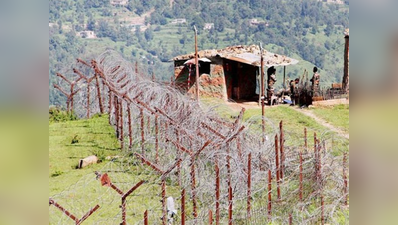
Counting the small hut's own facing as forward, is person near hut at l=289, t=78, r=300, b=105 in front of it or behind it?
in front

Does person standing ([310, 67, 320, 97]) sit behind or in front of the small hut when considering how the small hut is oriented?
in front

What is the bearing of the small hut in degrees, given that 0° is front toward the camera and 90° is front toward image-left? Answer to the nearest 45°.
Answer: approximately 315°

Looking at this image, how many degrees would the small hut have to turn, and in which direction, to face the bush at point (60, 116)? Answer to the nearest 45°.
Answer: approximately 90° to its right

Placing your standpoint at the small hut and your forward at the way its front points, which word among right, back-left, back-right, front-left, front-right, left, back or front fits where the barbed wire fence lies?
front-right

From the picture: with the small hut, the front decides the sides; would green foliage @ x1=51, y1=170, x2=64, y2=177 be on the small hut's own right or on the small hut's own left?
on the small hut's own right

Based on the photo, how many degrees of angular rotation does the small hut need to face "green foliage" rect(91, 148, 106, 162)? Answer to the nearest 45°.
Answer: approximately 45° to its right
